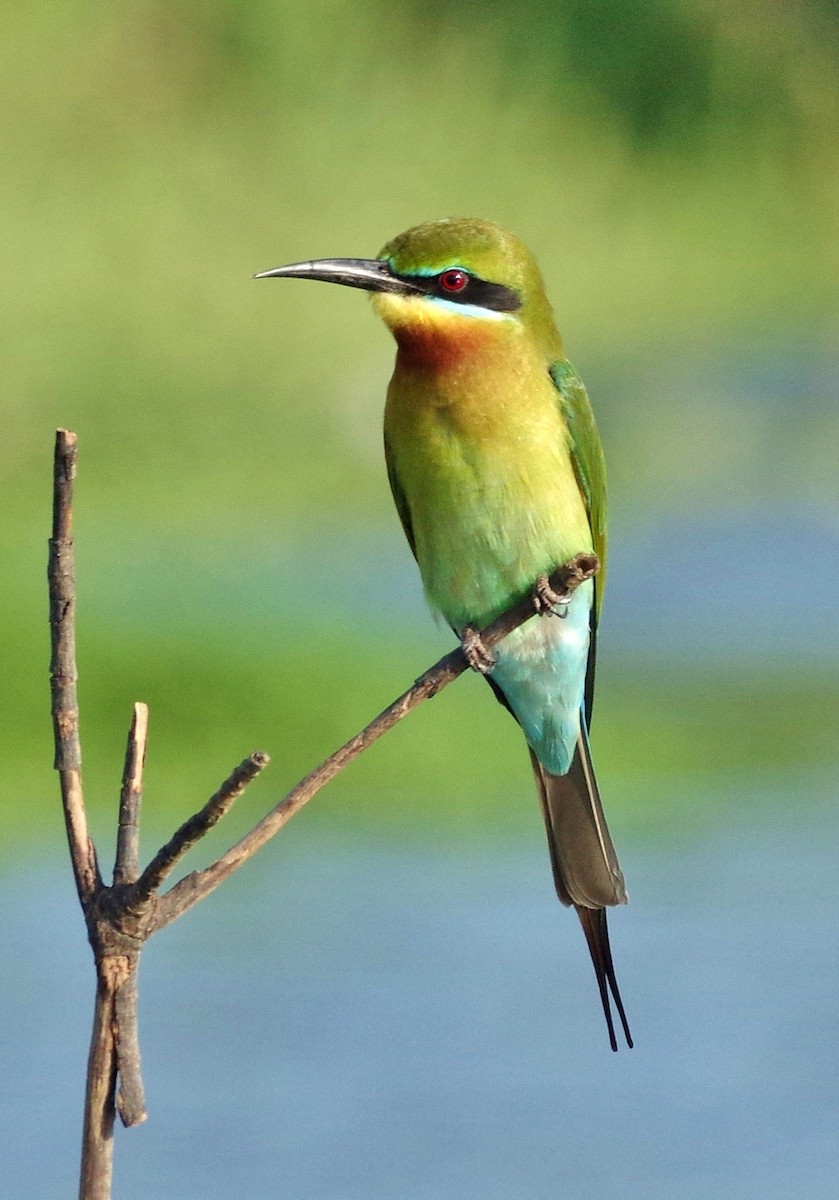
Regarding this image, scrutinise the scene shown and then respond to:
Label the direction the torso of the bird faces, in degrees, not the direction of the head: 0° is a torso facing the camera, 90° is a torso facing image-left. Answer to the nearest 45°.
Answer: approximately 45°
